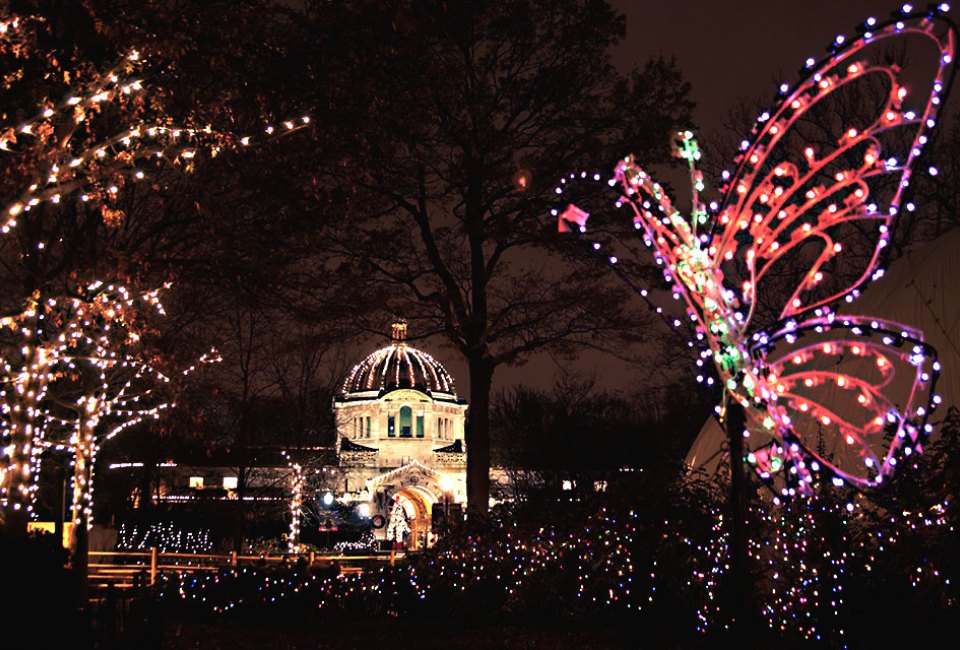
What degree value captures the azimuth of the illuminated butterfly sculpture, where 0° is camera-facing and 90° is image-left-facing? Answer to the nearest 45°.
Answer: approximately 90°

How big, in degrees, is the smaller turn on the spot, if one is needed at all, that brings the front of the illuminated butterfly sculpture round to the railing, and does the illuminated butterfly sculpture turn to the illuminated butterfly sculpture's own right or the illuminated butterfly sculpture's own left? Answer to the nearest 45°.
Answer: approximately 45° to the illuminated butterfly sculpture's own right
